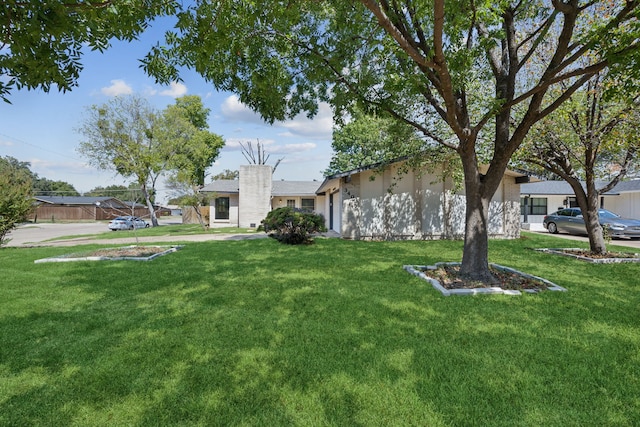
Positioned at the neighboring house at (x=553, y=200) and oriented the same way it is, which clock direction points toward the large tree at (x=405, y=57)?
The large tree is roughly at 12 o'clock from the neighboring house.

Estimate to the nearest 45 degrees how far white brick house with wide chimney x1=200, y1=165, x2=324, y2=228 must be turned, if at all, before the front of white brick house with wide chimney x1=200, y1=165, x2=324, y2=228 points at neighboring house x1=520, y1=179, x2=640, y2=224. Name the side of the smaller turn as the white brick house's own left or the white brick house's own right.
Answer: approximately 90° to the white brick house's own left

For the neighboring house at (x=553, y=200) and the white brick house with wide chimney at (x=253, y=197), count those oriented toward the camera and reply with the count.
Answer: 2

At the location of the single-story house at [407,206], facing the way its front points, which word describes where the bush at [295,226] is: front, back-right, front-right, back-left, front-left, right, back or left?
front-right

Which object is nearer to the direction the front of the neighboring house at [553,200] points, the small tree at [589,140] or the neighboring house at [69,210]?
the small tree

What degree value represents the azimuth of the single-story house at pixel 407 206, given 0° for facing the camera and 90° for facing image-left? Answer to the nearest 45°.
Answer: approximately 0°

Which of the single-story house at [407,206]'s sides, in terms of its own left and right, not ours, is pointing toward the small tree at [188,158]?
right

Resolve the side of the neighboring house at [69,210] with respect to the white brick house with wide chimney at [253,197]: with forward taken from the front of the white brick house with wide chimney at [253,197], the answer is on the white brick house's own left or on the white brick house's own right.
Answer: on the white brick house's own right

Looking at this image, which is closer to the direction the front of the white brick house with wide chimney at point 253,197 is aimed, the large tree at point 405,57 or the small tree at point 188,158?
the large tree

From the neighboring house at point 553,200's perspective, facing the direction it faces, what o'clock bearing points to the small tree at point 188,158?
The small tree is roughly at 2 o'clock from the neighboring house.

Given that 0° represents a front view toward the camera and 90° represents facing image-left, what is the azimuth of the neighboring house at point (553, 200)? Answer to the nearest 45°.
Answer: approximately 0°

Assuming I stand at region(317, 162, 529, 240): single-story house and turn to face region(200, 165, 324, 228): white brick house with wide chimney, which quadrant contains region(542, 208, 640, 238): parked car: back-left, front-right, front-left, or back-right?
back-right
